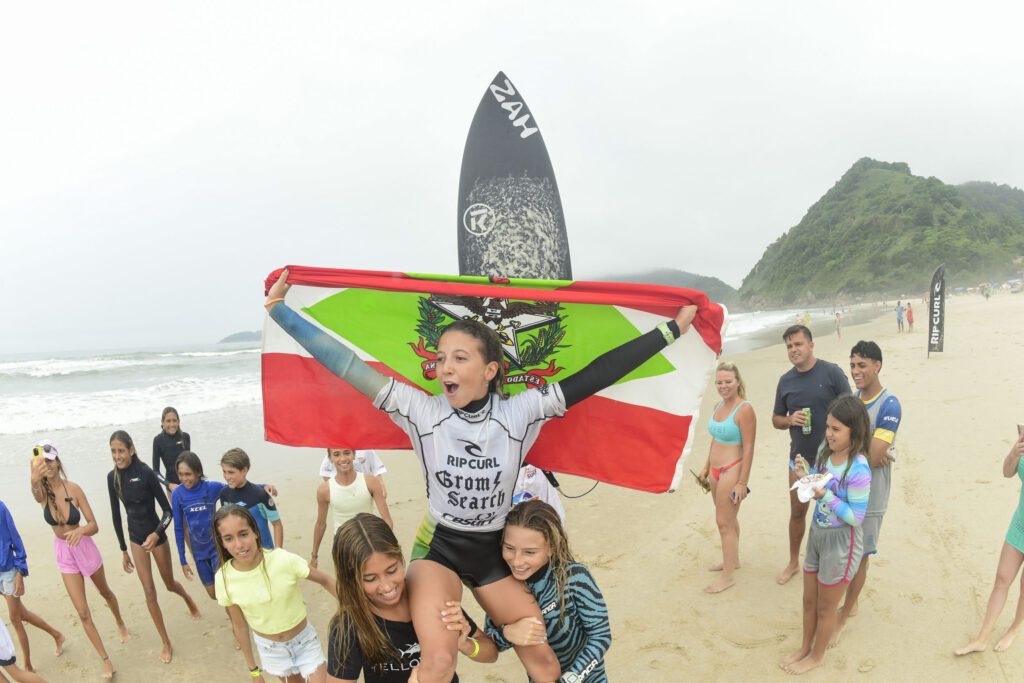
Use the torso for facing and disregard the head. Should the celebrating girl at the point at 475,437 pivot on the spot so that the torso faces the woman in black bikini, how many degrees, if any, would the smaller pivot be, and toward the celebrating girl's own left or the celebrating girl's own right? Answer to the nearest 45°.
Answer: approximately 135° to the celebrating girl's own right

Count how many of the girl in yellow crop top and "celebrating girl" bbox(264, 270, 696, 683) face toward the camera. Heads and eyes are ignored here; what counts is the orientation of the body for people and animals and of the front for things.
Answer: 2

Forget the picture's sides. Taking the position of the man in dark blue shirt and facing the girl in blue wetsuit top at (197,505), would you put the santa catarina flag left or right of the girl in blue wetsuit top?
left

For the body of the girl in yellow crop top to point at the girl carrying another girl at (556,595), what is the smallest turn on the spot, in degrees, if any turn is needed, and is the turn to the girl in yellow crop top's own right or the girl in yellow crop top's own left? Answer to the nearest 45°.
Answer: approximately 45° to the girl in yellow crop top's own left

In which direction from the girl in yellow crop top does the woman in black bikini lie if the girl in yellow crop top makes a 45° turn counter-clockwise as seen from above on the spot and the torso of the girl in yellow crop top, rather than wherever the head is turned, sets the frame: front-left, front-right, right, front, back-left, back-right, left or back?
back

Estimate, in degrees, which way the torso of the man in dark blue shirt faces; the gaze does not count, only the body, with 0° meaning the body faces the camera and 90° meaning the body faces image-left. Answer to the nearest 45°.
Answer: approximately 45°

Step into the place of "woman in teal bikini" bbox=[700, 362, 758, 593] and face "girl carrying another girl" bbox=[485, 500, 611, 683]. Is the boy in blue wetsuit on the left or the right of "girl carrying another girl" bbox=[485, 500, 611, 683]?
right

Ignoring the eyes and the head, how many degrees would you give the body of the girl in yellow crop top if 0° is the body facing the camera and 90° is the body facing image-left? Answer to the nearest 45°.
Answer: approximately 0°

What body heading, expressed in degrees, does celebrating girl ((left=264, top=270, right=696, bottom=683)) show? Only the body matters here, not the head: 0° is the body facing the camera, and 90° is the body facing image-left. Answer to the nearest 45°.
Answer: approximately 0°

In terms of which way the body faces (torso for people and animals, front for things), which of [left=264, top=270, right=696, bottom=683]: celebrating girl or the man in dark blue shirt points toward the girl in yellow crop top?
the man in dark blue shirt

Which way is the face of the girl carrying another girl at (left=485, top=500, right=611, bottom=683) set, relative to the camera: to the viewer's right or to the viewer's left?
to the viewer's left
